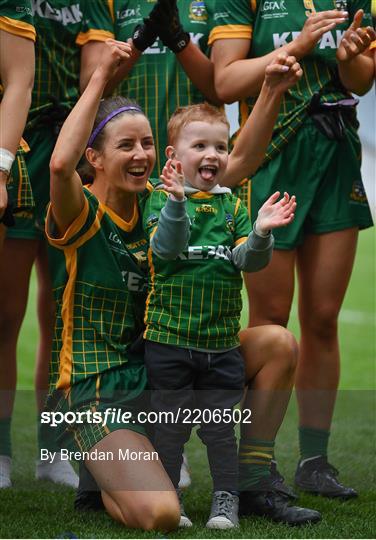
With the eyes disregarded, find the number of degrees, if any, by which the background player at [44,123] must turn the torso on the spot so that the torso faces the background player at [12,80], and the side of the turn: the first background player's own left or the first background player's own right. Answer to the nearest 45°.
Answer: approximately 45° to the first background player's own right

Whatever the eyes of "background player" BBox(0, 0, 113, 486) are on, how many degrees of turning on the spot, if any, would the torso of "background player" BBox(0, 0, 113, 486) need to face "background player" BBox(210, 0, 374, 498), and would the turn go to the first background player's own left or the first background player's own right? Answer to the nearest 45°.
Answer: approximately 45° to the first background player's own left

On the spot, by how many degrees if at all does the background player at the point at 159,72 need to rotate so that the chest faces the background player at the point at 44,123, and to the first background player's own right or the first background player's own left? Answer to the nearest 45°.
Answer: approximately 90° to the first background player's own right

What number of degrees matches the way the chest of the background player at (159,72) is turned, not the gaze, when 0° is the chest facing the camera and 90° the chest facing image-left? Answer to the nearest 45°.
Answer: approximately 0°

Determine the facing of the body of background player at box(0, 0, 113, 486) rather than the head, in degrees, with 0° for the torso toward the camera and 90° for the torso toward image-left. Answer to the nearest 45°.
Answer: approximately 315°
